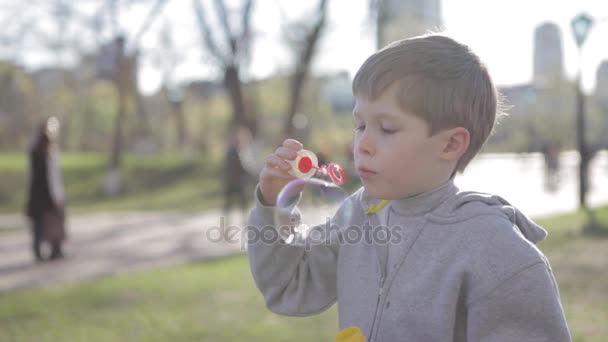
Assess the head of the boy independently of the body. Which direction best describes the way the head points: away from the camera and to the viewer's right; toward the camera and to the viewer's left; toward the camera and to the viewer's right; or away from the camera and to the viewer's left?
toward the camera and to the viewer's left

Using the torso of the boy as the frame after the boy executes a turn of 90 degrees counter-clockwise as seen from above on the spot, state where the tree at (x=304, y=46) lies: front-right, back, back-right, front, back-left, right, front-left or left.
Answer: back-left

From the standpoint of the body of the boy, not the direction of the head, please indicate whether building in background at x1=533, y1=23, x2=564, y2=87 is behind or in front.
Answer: behind

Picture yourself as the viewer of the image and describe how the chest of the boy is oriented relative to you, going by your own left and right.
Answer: facing the viewer and to the left of the viewer

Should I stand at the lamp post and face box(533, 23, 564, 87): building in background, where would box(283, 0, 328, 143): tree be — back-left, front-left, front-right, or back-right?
front-left

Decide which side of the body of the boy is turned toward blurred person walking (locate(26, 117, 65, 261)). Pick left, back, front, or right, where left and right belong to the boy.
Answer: right

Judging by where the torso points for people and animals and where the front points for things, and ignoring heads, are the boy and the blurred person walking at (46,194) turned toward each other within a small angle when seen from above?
no
